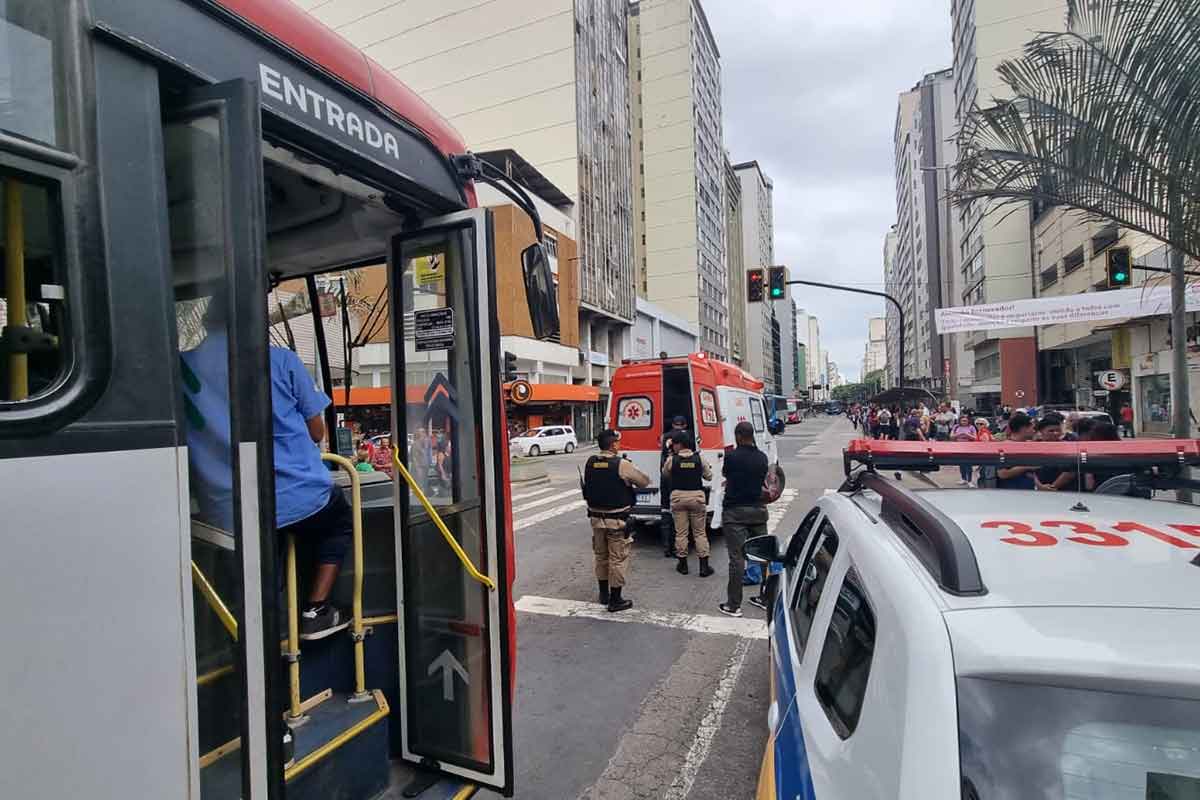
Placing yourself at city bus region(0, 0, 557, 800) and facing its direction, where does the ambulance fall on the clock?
The ambulance is roughly at 12 o'clock from the city bus.

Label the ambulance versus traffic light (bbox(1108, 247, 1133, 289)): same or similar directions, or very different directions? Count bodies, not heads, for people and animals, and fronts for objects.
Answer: very different directions

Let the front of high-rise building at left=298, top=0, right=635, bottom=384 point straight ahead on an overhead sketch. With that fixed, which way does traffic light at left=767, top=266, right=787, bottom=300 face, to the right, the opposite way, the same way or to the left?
to the right

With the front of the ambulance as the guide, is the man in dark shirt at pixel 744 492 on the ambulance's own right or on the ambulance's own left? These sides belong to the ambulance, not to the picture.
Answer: on the ambulance's own right

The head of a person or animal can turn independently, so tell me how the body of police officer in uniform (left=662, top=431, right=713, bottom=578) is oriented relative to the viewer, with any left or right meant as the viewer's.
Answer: facing away from the viewer

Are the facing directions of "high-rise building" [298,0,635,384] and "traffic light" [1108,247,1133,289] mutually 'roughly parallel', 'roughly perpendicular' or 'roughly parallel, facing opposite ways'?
roughly perpendicular

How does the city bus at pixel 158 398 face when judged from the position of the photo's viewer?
facing away from the viewer and to the right of the viewer

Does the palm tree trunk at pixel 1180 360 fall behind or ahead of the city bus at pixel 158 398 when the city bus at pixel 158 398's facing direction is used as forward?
ahead

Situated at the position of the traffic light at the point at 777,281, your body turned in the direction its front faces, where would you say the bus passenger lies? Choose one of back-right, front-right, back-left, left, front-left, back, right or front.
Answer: front

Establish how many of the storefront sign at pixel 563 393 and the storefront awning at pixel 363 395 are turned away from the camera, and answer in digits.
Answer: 0

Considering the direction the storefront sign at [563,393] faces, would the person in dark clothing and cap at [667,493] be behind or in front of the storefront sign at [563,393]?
in front

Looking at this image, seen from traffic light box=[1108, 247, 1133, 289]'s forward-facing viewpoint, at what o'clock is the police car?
The police car is roughly at 12 o'clock from the traffic light.
